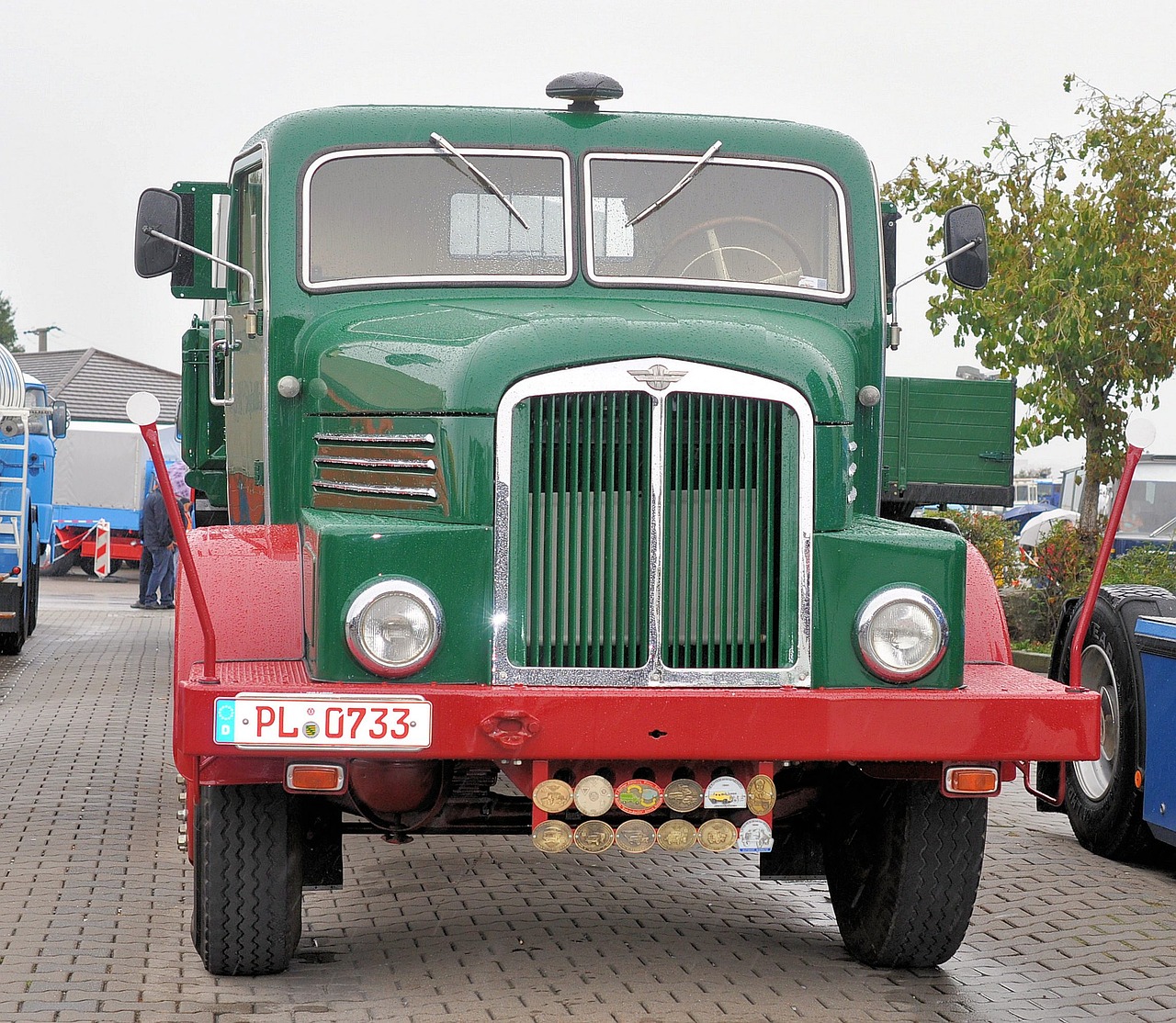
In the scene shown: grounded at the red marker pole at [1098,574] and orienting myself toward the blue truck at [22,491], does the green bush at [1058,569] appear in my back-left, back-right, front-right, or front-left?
front-right

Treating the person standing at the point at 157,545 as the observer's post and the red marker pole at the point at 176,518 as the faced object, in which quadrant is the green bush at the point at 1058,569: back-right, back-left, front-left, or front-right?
front-left

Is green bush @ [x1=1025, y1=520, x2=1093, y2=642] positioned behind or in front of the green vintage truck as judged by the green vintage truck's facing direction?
behind

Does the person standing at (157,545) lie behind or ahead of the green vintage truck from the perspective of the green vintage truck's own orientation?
behind

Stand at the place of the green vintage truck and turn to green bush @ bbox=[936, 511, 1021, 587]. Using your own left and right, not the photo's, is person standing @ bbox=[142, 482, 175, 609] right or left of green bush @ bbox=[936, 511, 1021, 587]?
left

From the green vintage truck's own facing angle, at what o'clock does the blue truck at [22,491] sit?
The blue truck is roughly at 5 o'clock from the green vintage truck.

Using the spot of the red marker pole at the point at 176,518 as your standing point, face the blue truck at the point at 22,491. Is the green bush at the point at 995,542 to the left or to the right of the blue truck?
right

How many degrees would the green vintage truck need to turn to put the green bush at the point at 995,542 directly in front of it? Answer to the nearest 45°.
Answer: approximately 180°

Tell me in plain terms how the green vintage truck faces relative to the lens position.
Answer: facing the viewer
